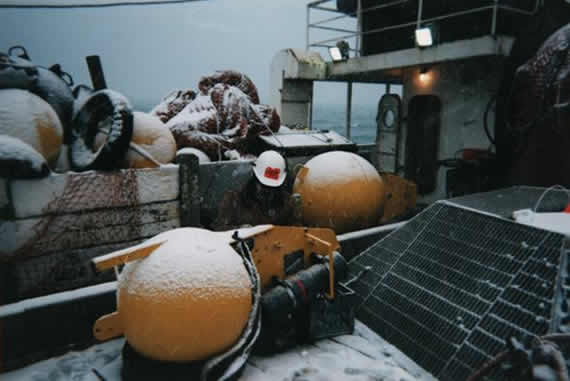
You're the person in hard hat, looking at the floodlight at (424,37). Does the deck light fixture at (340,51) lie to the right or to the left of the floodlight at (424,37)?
left

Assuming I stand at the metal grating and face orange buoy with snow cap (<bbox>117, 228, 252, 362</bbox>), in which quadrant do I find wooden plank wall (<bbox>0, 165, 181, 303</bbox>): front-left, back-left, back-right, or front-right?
front-right

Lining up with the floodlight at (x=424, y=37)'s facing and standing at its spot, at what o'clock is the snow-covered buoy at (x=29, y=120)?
The snow-covered buoy is roughly at 1 o'clock from the floodlight.

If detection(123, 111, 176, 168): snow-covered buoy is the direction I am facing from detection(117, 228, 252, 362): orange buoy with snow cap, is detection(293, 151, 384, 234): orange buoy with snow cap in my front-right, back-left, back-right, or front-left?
front-right

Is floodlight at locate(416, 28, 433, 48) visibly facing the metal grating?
yes

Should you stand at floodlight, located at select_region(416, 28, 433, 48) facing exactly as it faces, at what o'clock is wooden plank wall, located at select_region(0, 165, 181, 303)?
The wooden plank wall is roughly at 1 o'clock from the floodlight.

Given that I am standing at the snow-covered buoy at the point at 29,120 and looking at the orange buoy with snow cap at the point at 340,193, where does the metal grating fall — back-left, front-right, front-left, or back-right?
front-right

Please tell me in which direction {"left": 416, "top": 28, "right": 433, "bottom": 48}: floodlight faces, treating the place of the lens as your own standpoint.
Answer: facing the viewer

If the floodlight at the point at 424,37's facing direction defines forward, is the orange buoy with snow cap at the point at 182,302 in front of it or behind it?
in front
